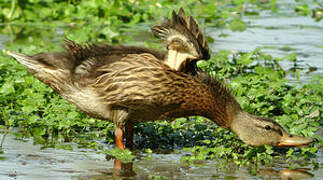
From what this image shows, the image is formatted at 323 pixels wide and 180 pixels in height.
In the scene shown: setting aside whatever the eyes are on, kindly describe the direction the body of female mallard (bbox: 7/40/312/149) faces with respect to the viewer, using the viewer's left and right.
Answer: facing to the right of the viewer
